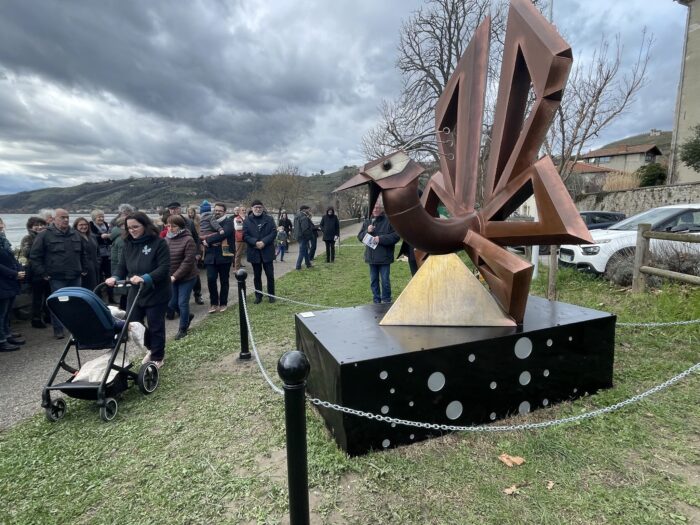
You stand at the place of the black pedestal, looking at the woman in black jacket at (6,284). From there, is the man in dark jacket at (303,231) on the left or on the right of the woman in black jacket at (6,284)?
right

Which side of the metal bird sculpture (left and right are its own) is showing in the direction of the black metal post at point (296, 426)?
left

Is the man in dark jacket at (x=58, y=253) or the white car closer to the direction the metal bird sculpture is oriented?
the man in dark jacket

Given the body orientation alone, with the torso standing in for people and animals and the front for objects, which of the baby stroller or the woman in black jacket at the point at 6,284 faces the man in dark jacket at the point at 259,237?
the woman in black jacket

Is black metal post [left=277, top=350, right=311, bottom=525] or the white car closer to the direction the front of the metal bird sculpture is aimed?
the black metal post

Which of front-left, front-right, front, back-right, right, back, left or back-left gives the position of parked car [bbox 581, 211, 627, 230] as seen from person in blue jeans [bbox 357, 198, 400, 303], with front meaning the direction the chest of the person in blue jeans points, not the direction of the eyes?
back

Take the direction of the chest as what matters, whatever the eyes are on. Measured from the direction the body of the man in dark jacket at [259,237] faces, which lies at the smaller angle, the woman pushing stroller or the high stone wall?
the woman pushing stroller

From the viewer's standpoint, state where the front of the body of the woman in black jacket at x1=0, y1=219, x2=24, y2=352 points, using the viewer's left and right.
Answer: facing to the right of the viewer

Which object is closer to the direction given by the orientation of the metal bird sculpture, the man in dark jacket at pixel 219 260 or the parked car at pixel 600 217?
the man in dark jacket

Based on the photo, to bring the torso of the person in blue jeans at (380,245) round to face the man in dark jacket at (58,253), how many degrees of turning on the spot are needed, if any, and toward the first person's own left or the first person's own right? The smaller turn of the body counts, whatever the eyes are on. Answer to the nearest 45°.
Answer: approximately 45° to the first person's own right

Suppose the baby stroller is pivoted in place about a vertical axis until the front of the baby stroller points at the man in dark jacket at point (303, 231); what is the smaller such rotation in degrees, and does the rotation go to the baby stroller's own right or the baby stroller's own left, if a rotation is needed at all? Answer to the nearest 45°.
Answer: approximately 180°

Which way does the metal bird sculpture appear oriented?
to the viewer's left
